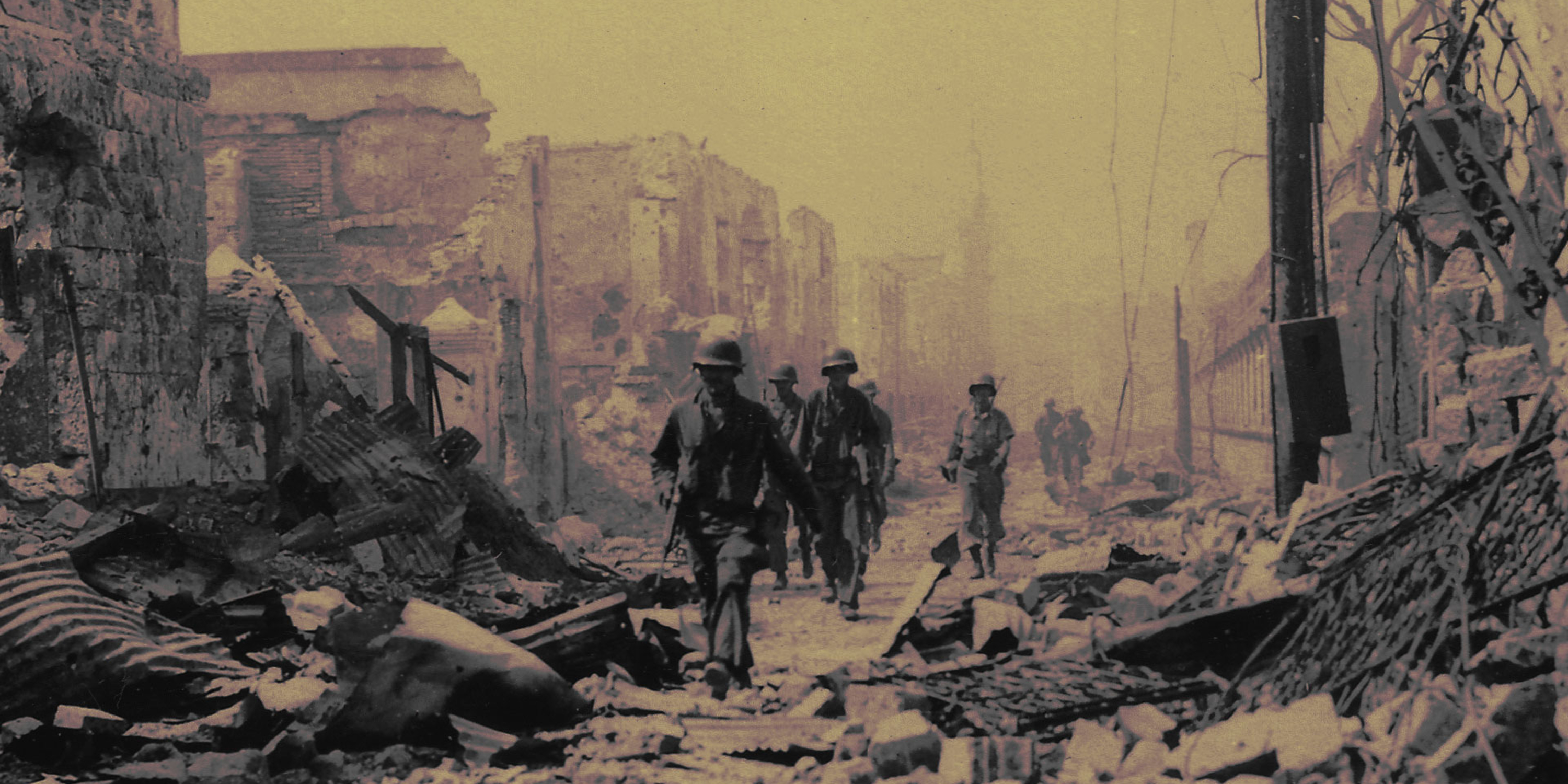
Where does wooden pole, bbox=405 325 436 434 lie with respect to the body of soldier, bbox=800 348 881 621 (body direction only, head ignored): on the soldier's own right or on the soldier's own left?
on the soldier's own right

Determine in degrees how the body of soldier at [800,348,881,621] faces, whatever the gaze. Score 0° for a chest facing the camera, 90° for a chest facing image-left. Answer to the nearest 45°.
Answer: approximately 0°

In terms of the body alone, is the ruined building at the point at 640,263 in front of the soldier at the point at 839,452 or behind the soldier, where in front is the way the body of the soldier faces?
behind

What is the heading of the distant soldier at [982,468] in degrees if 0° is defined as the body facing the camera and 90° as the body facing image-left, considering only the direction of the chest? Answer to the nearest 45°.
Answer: approximately 0°

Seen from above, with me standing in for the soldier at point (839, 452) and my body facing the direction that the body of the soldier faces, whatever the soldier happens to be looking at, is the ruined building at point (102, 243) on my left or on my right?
on my right

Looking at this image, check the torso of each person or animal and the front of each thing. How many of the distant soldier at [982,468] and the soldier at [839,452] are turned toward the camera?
2

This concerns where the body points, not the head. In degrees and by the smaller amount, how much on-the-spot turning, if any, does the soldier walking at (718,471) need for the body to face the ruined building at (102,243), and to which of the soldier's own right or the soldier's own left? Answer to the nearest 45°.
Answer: approximately 135° to the soldier's own right

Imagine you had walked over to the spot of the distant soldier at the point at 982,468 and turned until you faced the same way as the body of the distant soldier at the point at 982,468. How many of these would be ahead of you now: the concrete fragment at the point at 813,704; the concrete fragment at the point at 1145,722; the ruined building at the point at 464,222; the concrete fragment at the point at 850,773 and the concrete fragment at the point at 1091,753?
4

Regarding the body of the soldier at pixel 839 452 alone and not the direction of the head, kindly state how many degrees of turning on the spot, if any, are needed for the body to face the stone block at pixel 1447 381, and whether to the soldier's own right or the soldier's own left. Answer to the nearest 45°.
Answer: approximately 90° to the soldier's own left

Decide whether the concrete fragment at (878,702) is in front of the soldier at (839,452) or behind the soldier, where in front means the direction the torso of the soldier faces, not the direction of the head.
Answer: in front

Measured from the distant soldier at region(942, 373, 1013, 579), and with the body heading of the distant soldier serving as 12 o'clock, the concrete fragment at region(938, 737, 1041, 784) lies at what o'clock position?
The concrete fragment is roughly at 12 o'clock from the distant soldier.
